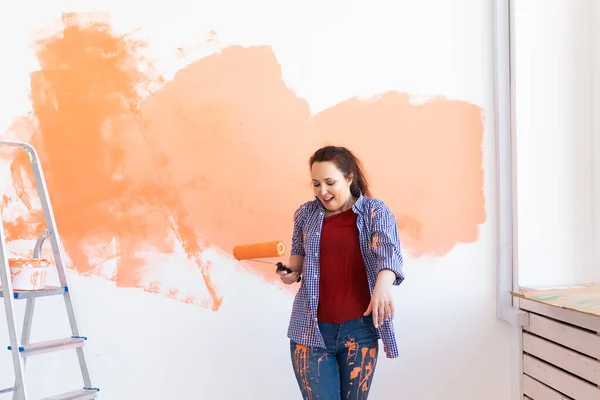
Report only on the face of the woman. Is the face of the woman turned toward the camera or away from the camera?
toward the camera

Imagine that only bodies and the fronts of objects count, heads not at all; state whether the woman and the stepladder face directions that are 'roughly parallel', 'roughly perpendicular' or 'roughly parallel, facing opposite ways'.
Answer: roughly perpendicular

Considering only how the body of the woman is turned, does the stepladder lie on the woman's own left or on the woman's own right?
on the woman's own right

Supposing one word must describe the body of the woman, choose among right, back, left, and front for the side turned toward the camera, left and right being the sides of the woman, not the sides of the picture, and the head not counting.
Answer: front

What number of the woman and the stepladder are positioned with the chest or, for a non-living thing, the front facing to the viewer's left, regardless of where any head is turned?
0

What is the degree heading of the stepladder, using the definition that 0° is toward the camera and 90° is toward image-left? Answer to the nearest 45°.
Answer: approximately 315°

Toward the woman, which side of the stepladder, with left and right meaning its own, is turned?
front
